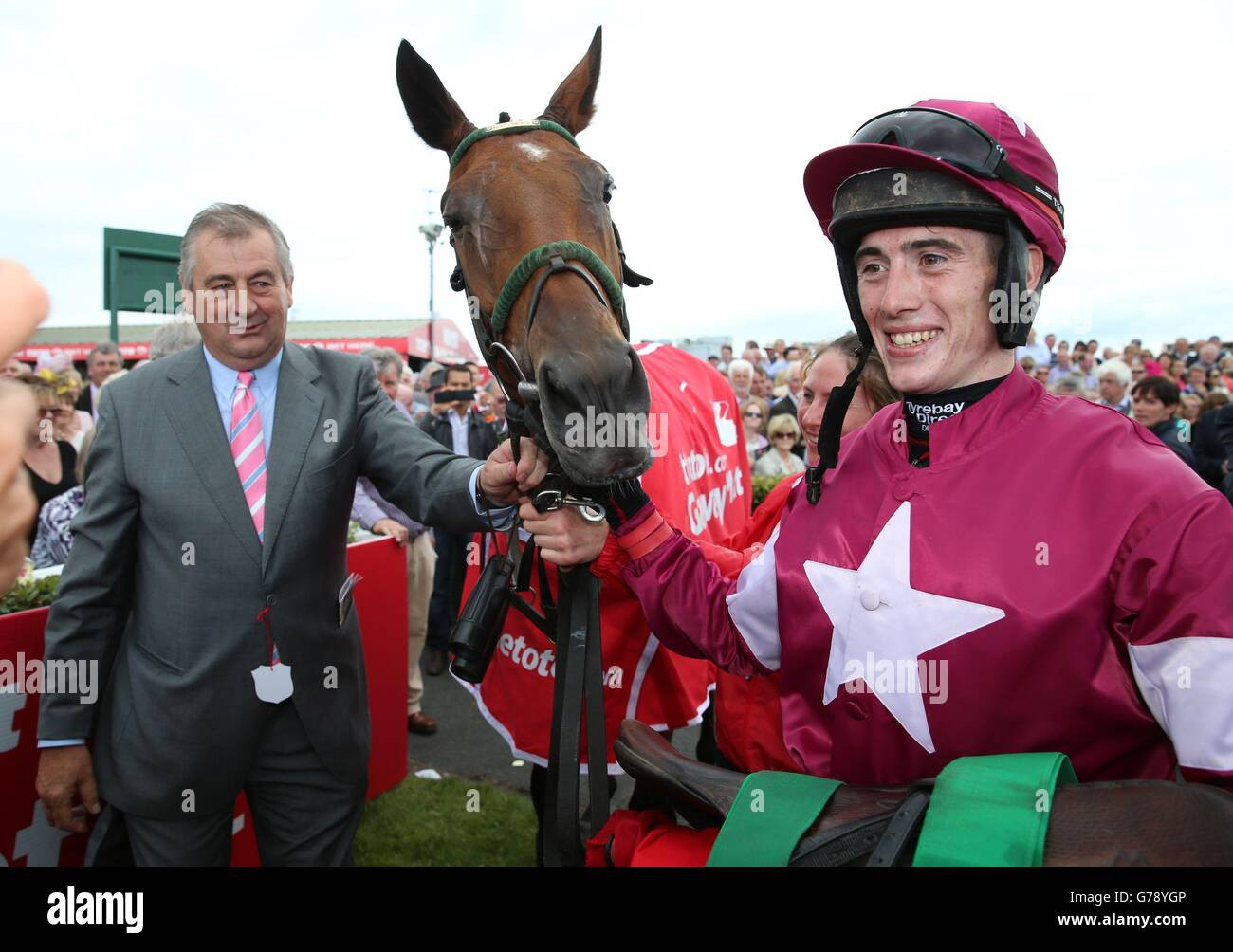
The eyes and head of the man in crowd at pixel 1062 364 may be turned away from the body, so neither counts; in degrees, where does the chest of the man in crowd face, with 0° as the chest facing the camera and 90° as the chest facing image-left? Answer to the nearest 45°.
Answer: approximately 0°

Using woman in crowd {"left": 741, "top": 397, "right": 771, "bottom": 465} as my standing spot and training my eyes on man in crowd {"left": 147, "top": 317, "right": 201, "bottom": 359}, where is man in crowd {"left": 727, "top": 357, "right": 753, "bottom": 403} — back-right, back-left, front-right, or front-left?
back-right

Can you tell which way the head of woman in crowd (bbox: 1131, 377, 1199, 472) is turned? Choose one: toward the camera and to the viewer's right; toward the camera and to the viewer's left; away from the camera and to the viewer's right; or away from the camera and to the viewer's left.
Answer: toward the camera and to the viewer's left

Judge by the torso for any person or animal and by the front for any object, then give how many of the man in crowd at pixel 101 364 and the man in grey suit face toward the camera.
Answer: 2

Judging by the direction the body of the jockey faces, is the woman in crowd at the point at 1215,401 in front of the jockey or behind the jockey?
behind

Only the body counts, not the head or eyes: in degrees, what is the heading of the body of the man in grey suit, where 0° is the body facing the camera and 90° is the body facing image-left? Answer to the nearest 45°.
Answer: approximately 0°
